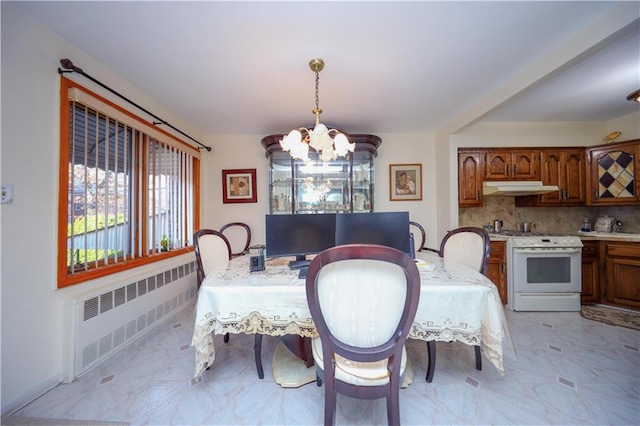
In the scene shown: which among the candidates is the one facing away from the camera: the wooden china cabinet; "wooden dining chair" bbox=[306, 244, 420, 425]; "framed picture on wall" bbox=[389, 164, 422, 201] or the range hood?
the wooden dining chair

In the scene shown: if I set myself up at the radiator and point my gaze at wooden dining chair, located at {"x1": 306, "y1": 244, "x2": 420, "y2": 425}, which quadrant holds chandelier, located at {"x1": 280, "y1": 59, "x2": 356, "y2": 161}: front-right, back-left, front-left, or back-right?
front-left

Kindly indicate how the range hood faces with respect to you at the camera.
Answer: facing the viewer and to the right of the viewer

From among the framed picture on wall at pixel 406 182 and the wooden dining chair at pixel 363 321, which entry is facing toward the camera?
the framed picture on wall

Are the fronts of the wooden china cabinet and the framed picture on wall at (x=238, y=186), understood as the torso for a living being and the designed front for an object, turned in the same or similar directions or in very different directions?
same or similar directions

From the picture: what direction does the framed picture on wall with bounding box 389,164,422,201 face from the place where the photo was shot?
facing the viewer

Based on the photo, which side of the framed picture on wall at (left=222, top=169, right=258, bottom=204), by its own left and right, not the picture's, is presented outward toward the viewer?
front

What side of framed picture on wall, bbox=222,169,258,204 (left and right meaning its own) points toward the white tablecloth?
front

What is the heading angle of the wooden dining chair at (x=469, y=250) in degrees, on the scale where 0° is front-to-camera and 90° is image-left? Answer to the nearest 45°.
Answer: approximately 45°

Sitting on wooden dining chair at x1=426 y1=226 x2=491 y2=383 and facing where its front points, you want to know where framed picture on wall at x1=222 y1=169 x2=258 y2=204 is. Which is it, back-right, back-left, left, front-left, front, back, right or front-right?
front-right

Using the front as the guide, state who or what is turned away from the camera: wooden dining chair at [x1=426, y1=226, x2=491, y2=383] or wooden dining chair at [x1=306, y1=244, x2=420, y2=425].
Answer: wooden dining chair at [x1=306, y1=244, x2=420, y2=425]

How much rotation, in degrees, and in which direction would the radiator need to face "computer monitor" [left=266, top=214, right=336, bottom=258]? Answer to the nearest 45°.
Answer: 0° — it already faces it

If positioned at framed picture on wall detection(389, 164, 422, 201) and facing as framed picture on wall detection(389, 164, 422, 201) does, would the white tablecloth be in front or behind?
in front

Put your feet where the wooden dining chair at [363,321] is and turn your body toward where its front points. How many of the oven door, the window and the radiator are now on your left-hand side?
2

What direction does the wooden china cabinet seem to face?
toward the camera

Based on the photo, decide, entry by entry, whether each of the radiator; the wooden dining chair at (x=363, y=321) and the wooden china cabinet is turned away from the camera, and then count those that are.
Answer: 1

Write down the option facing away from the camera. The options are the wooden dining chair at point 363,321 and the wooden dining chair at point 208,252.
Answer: the wooden dining chair at point 363,321

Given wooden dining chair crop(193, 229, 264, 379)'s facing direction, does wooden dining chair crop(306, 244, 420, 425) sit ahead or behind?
ahead

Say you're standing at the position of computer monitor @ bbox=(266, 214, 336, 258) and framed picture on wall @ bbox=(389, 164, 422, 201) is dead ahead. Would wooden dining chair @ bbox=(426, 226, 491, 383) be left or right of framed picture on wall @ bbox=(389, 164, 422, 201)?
right
